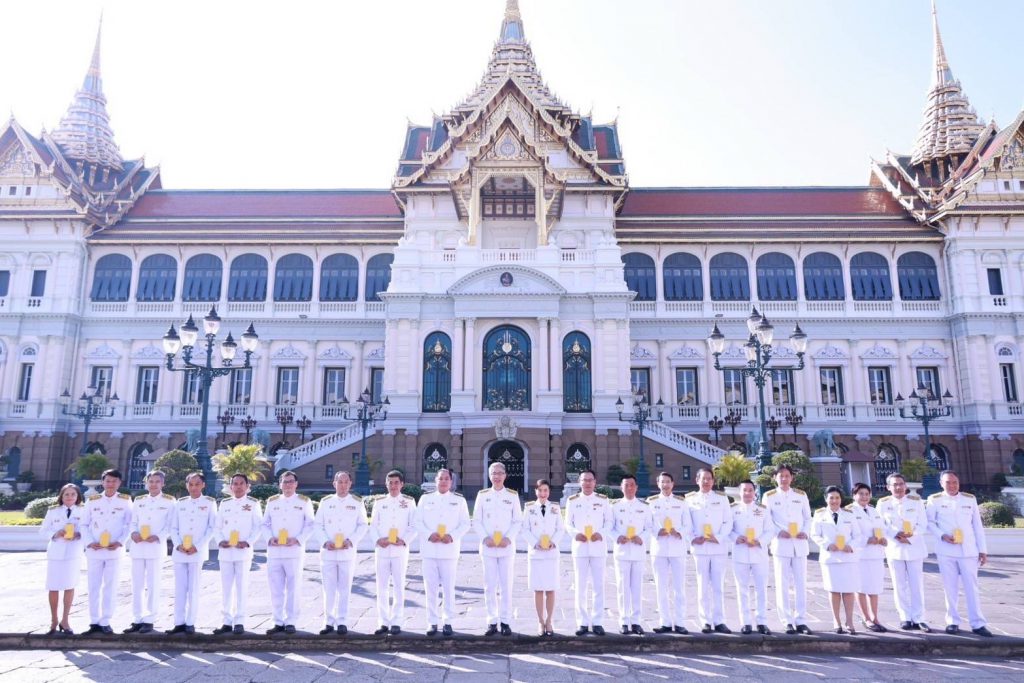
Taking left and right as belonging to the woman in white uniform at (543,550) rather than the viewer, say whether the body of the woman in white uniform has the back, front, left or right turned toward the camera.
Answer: front

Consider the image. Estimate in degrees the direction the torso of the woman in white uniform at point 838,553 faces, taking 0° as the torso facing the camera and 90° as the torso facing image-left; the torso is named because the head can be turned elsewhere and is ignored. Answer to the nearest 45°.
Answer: approximately 0°

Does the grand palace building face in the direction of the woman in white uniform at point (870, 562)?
yes

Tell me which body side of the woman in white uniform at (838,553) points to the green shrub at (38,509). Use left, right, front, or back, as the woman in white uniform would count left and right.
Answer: right

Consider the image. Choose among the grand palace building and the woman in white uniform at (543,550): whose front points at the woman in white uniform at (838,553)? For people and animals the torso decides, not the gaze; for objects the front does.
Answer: the grand palace building

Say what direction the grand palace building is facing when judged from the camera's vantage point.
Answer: facing the viewer

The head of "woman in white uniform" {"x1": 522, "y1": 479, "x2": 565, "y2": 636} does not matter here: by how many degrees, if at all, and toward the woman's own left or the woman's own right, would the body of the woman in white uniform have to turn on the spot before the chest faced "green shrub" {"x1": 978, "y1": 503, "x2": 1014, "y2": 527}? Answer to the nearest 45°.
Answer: approximately 135° to the woman's own left

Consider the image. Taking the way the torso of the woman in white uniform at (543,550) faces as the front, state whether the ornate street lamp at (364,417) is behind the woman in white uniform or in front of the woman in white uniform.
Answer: behind

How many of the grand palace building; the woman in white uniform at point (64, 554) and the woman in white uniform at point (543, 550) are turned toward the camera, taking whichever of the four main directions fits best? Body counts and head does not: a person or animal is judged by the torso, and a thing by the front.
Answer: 3

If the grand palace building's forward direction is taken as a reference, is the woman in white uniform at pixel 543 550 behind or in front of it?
in front

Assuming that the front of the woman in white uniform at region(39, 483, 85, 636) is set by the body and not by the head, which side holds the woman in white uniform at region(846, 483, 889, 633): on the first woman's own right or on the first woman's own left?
on the first woman's own left

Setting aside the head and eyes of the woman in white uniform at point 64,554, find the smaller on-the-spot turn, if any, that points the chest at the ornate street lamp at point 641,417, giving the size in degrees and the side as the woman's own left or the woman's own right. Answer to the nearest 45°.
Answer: approximately 135° to the woman's own left
